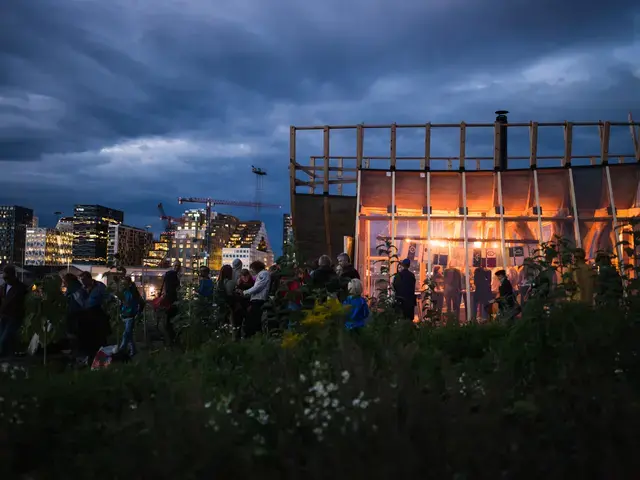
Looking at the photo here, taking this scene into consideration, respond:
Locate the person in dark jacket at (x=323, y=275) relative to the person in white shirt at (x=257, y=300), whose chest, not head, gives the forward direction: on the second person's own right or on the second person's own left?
on the second person's own right
